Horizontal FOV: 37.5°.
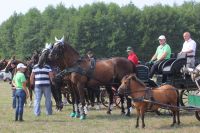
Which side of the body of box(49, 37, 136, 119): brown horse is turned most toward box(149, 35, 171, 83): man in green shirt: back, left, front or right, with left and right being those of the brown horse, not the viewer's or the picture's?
back

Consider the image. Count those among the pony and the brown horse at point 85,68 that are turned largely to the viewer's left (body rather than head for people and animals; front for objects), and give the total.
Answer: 2

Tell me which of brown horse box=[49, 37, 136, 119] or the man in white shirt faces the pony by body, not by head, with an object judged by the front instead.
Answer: the man in white shirt

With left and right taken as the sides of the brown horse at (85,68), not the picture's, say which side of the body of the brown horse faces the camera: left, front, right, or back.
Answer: left

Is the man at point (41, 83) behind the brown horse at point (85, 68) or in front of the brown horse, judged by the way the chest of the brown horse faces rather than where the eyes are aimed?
in front

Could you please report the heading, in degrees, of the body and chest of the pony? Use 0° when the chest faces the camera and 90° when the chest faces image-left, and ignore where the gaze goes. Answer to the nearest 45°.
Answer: approximately 90°

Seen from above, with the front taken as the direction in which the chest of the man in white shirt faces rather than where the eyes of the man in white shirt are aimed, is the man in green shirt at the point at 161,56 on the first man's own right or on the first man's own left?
on the first man's own right

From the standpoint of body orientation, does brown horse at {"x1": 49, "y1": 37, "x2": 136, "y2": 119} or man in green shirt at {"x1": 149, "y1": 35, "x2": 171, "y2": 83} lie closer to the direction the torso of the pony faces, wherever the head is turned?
the brown horse
